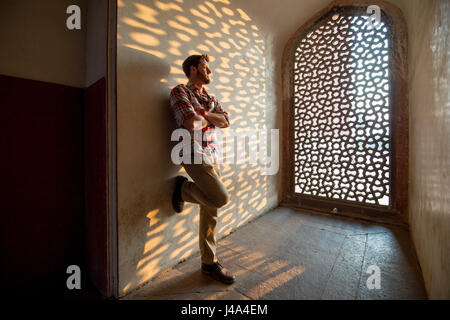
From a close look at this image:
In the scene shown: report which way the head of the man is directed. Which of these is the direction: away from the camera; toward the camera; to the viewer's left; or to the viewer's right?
to the viewer's right

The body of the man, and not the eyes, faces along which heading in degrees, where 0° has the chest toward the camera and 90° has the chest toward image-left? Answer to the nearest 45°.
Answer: approximately 315°
